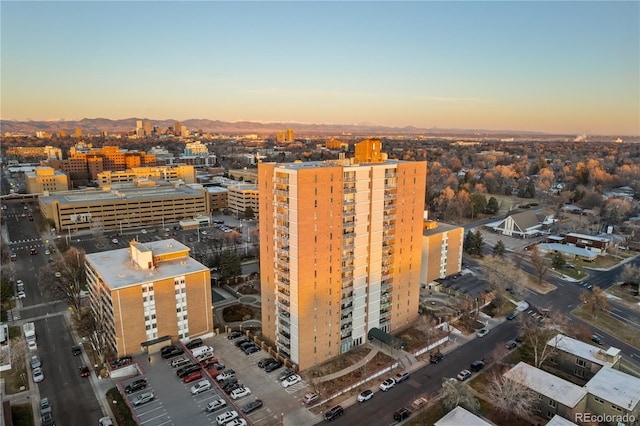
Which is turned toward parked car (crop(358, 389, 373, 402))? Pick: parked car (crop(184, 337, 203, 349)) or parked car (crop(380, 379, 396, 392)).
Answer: parked car (crop(380, 379, 396, 392))

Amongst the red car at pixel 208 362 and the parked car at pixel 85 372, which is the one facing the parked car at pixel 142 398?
the red car

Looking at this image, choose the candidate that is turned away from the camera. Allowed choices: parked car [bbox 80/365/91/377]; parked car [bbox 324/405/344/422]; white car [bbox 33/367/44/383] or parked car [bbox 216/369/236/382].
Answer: parked car [bbox 80/365/91/377]

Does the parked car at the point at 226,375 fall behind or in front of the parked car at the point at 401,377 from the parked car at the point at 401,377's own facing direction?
in front

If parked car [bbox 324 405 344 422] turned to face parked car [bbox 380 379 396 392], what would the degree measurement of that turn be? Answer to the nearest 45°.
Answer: approximately 180°

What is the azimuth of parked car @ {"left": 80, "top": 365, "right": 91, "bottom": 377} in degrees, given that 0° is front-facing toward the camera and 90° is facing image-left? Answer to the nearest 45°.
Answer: approximately 180°

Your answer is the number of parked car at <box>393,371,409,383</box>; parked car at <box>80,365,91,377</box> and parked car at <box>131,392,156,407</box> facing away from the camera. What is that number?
1

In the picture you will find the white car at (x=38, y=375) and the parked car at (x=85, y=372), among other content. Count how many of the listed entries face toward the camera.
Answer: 1

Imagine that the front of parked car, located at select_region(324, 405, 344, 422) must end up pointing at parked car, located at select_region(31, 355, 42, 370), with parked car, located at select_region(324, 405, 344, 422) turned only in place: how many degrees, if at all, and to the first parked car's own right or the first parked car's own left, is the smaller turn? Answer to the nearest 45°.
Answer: approximately 45° to the first parked car's own right

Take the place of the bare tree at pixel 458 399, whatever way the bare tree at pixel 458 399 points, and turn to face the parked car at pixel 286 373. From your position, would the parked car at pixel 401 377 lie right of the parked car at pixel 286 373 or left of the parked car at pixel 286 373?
right

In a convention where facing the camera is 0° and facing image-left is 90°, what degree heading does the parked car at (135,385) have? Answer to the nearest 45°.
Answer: approximately 45°
